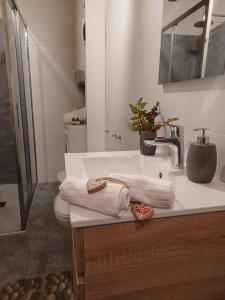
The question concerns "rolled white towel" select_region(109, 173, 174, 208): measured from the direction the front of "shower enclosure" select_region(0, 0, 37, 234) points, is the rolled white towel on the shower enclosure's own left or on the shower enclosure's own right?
on the shower enclosure's own right

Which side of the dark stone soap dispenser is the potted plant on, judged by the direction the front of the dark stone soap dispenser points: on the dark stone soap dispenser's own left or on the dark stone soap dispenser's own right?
on the dark stone soap dispenser's own right

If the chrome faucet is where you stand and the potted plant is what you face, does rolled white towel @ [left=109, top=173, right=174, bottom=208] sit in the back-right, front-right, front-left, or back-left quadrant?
back-left

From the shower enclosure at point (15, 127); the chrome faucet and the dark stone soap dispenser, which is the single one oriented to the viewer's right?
the shower enclosure

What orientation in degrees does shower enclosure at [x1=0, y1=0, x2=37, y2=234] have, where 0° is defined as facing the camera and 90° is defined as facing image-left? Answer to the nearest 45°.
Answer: approximately 270°

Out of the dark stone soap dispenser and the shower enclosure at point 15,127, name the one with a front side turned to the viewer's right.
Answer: the shower enclosure

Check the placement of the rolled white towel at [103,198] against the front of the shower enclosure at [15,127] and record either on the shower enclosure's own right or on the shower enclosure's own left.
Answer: on the shower enclosure's own right
